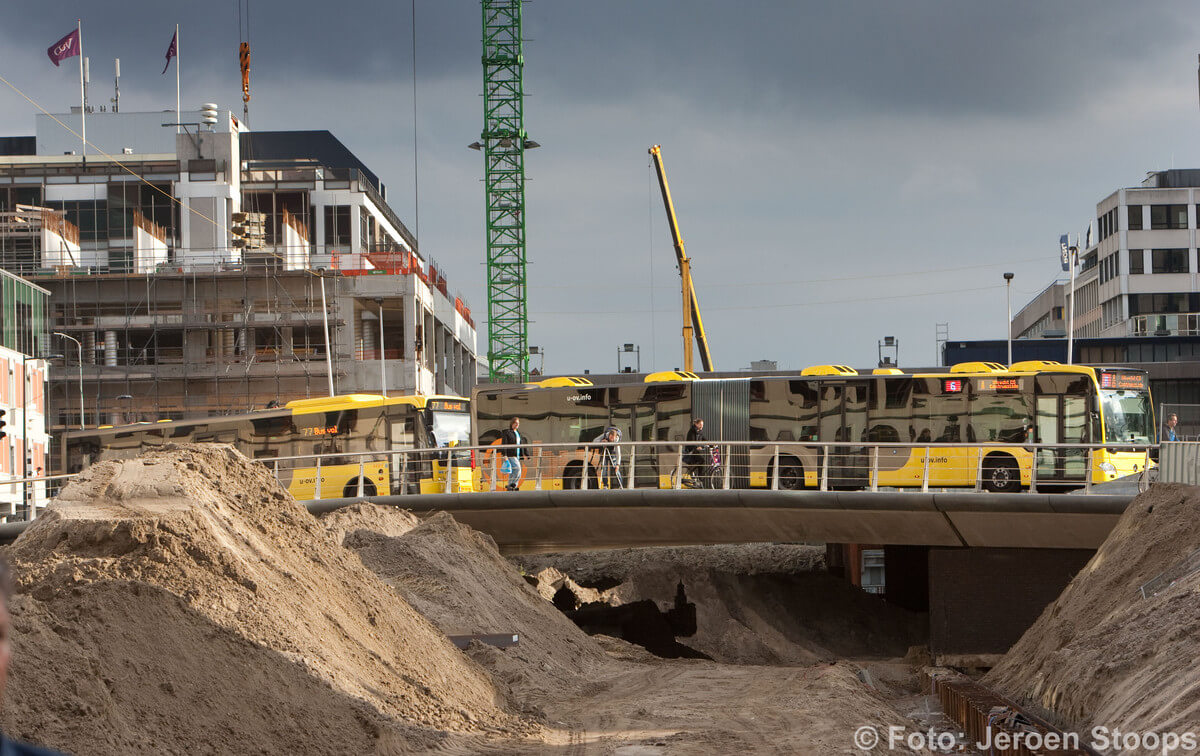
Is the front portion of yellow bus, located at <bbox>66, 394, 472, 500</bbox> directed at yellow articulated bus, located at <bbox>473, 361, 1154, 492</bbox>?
yes

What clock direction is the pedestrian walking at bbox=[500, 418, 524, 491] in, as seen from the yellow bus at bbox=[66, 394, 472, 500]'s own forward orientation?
The pedestrian walking is roughly at 1 o'clock from the yellow bus.

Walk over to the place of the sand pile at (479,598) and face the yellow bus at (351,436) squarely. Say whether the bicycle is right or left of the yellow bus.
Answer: right

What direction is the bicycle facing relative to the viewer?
to the viewer's right

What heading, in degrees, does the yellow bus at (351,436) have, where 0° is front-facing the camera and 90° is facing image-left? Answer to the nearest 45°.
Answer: approximately 315°

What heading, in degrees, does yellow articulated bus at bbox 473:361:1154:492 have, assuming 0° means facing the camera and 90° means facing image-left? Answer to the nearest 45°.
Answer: approximately 315°

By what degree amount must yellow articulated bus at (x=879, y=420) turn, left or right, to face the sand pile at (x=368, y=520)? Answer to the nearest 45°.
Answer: approximately 90° to its right

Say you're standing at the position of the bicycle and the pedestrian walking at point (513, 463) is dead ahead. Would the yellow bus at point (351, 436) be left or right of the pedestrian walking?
right

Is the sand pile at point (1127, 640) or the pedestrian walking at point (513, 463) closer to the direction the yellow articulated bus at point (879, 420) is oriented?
the sand pile

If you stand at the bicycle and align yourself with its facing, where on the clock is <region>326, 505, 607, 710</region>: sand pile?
The sand pile is roughly at 4 o'clock from the bicycle.

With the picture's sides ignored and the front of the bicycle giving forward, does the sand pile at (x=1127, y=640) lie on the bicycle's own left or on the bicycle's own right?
on the bicycle's own right
